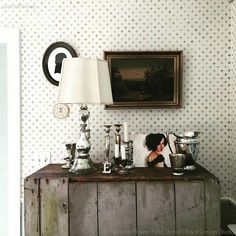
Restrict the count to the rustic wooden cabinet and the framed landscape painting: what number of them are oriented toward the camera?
2

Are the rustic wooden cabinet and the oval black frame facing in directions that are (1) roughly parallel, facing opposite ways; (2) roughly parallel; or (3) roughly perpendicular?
roughly parallel

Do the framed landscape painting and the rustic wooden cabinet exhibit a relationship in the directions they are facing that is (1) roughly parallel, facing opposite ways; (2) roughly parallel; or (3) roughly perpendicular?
roughly parallel

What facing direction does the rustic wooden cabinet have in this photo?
toward the camera

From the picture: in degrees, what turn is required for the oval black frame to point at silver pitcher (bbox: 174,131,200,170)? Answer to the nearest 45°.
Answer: approximately 45° to its left

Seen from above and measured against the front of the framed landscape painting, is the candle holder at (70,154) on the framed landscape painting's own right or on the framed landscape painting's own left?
on the framed landscape painting's own right

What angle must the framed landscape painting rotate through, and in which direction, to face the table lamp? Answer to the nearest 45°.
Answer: approximately 45° to its right

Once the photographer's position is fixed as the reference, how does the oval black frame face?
facing the viewer
